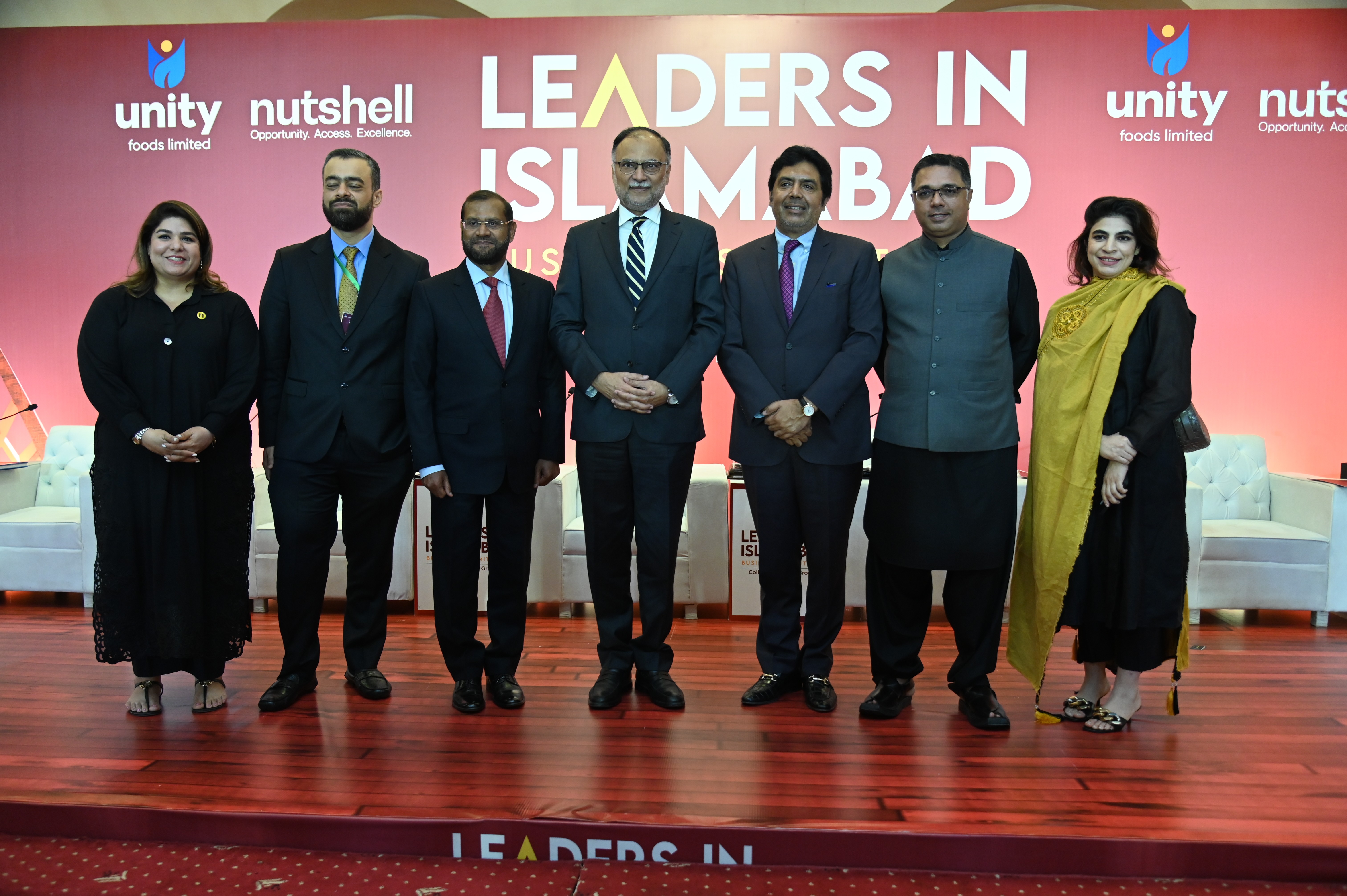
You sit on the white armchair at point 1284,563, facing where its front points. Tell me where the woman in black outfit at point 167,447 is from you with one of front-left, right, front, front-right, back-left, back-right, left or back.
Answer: front-right

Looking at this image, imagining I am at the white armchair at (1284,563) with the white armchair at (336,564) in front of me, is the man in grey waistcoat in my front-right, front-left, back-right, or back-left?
front-left

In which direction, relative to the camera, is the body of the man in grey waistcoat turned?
toward the camera

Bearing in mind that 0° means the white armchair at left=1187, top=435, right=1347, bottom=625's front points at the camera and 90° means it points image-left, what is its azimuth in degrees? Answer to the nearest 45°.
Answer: approximately 0°

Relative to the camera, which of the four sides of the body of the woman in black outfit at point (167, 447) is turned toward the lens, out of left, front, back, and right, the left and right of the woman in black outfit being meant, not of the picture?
front

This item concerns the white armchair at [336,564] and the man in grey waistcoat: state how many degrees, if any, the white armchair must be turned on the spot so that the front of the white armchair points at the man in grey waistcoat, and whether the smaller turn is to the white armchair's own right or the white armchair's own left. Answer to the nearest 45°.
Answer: approximately 45° to the white armchair's own left

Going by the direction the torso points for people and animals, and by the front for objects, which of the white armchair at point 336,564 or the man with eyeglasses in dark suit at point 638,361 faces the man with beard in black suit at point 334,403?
the white armchair

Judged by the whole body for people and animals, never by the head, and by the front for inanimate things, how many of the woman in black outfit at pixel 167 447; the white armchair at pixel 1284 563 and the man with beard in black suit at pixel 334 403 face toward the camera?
3

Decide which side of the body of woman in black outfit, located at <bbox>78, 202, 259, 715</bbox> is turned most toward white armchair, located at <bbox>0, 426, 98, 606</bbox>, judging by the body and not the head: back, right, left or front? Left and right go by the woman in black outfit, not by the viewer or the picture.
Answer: back
